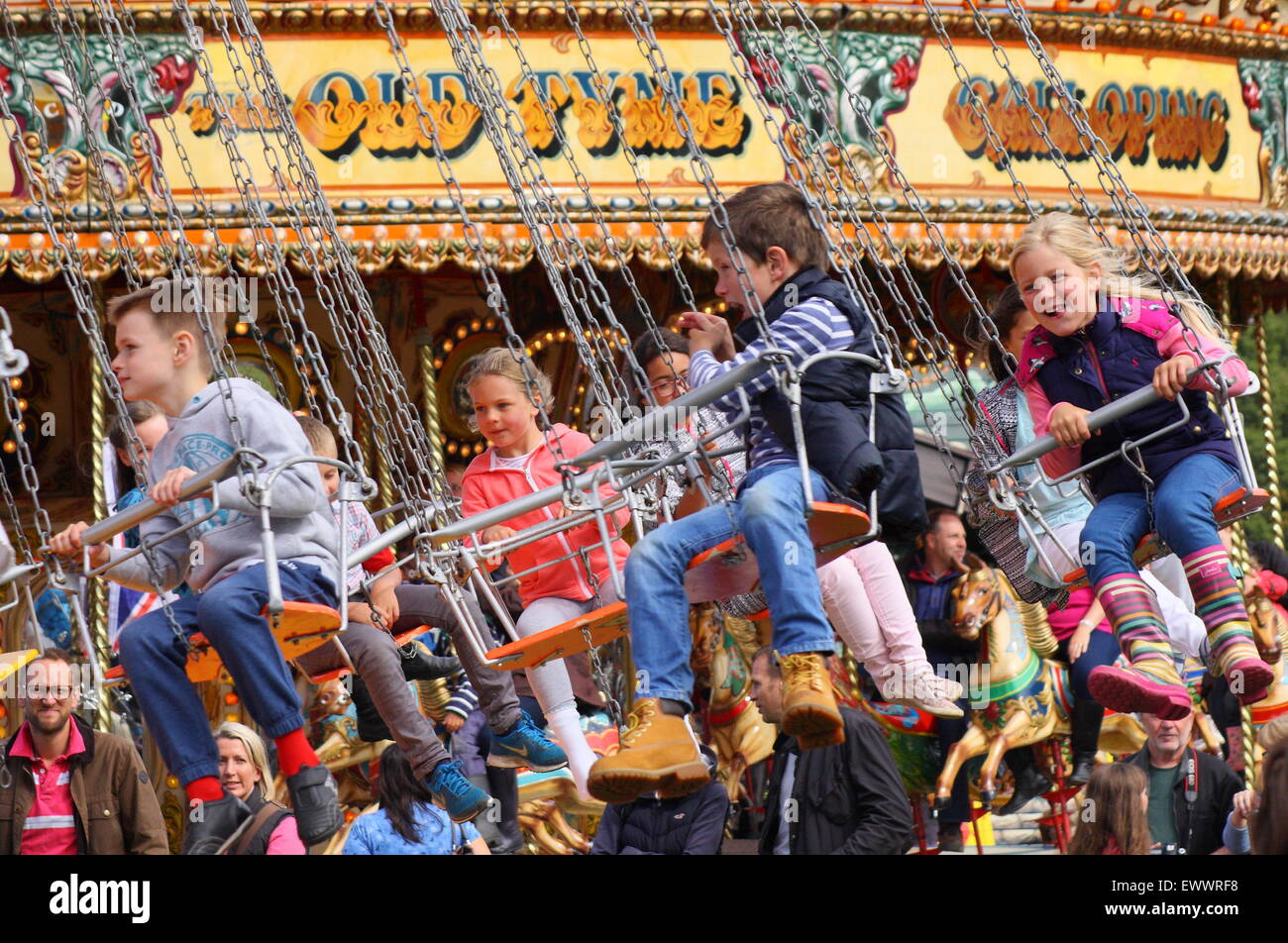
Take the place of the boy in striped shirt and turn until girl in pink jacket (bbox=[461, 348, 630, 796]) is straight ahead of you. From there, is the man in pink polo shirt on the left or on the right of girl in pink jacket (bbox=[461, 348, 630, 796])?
left

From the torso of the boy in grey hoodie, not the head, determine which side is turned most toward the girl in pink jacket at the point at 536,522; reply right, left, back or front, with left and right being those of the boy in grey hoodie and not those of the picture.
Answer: back

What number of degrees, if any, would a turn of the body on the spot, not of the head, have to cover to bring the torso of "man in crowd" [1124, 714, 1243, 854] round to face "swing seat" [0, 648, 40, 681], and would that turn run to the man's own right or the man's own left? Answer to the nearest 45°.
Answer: approximately 45° to the man's own right

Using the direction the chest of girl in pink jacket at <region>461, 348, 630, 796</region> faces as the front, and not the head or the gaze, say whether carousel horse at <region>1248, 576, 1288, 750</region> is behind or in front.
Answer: behind

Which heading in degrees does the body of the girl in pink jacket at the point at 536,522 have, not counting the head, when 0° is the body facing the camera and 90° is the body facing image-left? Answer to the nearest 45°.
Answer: approximately 45°

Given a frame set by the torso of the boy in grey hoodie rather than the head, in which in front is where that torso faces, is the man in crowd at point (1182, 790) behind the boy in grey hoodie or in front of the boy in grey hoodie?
behind

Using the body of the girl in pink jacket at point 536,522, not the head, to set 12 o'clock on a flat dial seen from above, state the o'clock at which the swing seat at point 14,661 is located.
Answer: The swing seat is roughly at 1 o'clock from the girl in pink jacket.
